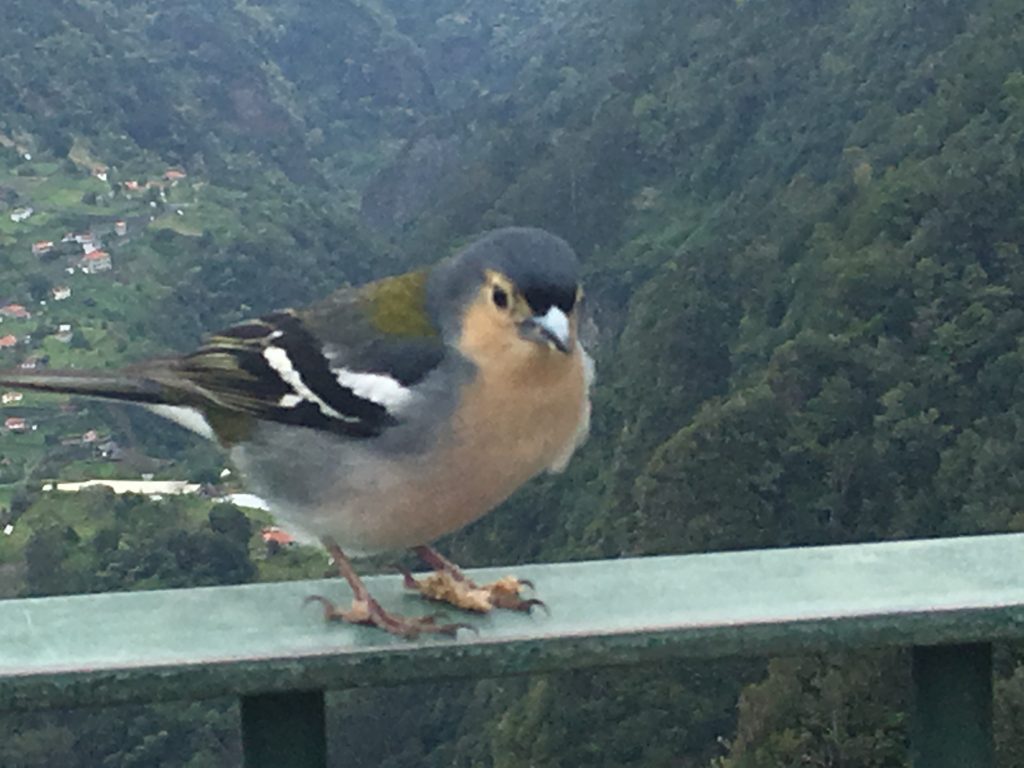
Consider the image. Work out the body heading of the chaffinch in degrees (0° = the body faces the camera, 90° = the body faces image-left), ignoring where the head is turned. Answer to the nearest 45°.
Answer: approximately 315°
